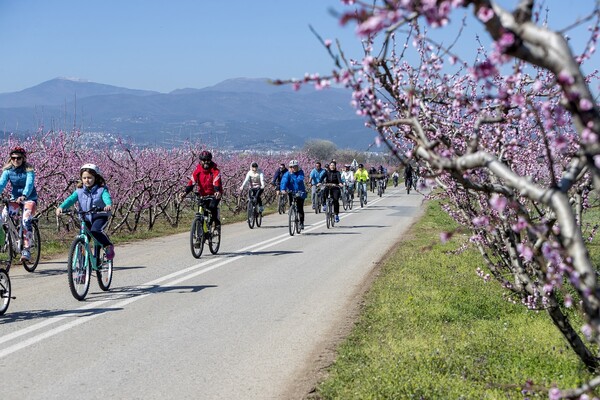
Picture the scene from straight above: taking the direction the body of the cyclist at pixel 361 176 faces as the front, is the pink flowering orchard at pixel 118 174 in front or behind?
in front

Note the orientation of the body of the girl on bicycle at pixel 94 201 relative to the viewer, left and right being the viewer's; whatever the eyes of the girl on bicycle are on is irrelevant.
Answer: facing the viewer and to the left of the viewer

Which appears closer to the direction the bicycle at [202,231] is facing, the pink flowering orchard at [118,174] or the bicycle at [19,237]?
the bicycle

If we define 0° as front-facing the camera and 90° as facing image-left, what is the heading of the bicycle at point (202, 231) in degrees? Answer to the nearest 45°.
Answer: approximately 45°

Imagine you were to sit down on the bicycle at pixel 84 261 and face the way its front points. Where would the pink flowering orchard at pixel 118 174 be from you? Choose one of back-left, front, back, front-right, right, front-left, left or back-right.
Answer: back-right

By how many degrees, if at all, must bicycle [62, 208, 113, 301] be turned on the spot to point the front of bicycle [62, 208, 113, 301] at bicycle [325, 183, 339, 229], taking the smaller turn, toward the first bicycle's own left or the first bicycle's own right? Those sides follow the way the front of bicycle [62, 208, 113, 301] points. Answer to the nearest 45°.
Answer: approximately 180°

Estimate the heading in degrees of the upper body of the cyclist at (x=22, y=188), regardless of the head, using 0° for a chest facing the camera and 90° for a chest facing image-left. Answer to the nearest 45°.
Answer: approximately 45°

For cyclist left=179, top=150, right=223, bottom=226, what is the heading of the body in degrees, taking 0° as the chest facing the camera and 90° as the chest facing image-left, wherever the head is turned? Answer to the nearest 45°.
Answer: approximately 45°

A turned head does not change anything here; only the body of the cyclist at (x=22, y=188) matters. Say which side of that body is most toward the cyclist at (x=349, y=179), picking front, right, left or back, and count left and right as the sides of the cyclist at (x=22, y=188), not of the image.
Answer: back
